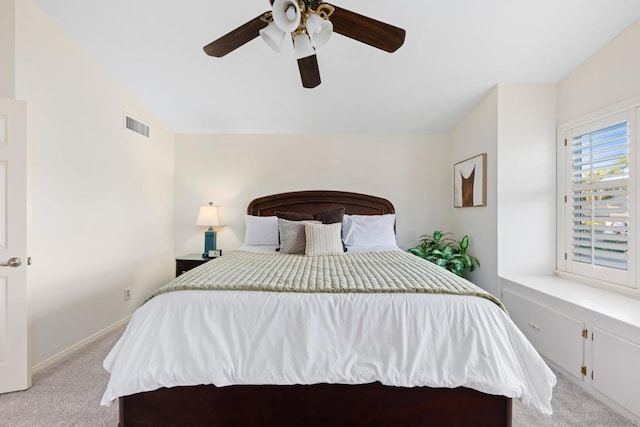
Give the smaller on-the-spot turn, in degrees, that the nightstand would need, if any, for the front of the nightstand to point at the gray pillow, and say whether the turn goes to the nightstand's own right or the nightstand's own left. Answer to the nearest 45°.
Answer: approximately 45° to the nightstand's own left

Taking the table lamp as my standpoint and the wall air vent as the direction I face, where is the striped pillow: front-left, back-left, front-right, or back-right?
back-left

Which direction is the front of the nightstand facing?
toward the camera

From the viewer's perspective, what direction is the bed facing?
toward the camera

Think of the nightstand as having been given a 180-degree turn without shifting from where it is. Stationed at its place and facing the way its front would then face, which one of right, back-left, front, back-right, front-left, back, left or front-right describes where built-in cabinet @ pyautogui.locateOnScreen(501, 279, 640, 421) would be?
back-right

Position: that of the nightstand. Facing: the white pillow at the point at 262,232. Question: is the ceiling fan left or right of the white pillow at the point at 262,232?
right

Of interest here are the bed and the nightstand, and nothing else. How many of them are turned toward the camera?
2

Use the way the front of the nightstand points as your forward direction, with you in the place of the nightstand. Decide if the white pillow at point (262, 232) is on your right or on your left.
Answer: on your left
